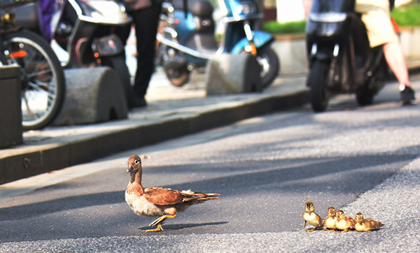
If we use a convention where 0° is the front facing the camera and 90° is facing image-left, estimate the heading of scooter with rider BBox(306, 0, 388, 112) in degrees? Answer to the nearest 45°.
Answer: approximately 45°

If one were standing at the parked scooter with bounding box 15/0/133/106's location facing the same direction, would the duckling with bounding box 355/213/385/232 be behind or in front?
behind

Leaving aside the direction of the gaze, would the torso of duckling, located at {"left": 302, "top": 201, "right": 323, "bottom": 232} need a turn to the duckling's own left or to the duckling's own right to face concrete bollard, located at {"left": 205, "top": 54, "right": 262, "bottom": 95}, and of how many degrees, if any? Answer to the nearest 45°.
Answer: approximately 135° to the duckling's own right

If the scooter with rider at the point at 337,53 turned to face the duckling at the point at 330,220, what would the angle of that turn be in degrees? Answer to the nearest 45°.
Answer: approximately 45° to its left

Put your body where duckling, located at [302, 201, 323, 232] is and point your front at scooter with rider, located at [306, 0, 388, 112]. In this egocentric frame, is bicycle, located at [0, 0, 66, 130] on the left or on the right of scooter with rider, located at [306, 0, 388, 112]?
left
